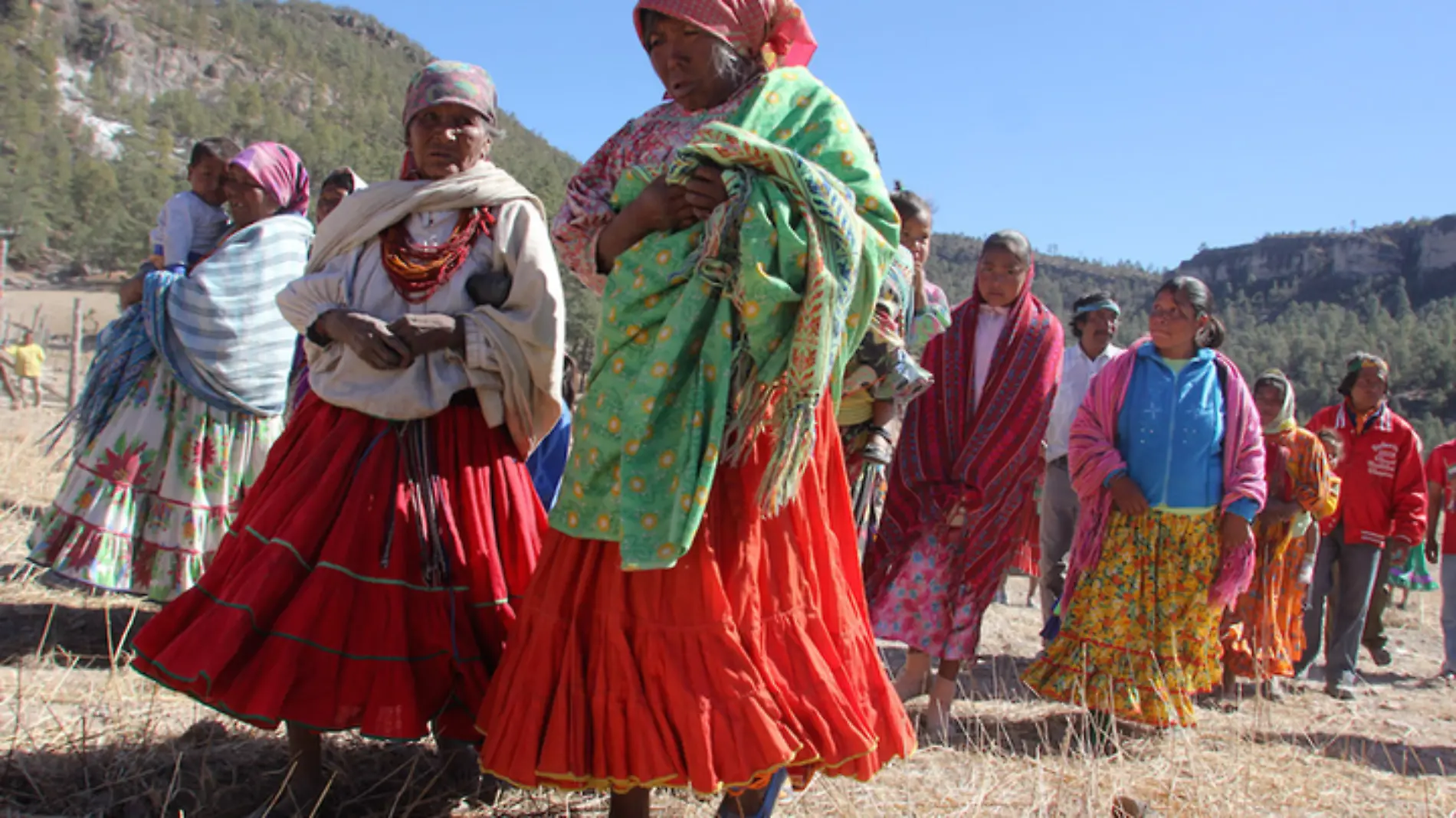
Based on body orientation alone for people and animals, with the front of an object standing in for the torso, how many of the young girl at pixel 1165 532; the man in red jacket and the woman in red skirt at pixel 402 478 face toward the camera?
3

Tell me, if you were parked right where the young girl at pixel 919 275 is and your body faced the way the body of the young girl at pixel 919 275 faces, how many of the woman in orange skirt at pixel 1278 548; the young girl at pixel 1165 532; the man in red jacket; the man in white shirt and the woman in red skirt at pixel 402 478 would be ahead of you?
1

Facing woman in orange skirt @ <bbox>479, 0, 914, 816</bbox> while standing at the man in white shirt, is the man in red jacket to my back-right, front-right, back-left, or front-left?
back-left

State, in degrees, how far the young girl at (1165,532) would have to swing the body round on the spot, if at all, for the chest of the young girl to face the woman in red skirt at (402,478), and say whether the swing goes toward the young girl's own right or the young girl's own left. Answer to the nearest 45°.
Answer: approximately 45° to the young girl's own right

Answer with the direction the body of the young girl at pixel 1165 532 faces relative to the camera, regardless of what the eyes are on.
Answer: toward the camera

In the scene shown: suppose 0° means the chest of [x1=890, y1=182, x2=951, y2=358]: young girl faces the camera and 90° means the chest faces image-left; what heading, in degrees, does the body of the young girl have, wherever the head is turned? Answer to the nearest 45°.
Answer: approximately 45°

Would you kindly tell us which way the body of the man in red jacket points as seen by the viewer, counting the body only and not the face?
toward the camera

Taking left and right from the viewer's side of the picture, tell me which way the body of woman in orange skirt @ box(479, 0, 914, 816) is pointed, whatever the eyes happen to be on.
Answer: facing the viewer and to the left of the viewer

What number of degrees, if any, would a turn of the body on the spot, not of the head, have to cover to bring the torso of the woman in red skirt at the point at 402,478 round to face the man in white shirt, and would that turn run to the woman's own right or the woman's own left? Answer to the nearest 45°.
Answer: approximately 135° to the woman's own left

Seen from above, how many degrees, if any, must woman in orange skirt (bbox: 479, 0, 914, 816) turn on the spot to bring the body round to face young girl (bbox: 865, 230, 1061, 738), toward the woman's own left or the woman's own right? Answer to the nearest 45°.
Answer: approximately 180°

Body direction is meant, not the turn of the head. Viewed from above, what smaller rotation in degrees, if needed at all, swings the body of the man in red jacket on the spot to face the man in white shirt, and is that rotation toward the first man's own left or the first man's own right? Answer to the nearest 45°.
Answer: approximately 45° to the first man's own right

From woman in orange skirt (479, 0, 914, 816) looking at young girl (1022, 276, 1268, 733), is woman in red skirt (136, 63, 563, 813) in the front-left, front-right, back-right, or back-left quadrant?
back-left

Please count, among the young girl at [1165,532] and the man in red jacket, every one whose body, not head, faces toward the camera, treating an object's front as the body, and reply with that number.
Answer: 2

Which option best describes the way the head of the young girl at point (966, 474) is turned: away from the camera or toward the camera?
toward the camera

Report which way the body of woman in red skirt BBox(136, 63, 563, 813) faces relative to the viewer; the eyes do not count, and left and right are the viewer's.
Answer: facing the viewer
